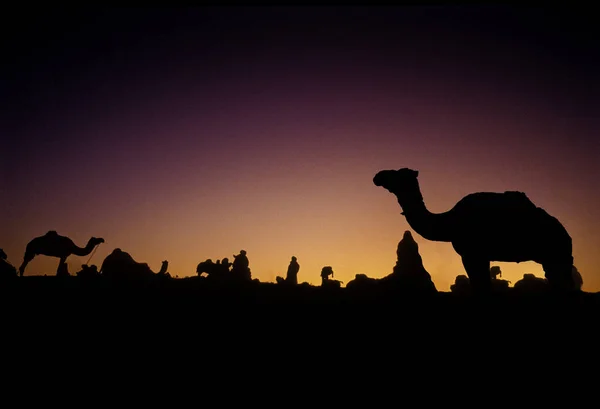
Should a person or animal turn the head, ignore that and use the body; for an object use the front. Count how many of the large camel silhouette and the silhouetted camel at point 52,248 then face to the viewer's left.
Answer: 1

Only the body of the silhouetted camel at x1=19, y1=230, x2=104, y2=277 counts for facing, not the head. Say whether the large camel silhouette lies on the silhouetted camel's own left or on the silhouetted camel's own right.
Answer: on the silhouetted camel's own right

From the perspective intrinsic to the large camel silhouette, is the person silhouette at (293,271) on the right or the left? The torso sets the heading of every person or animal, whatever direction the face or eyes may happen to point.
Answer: on its right

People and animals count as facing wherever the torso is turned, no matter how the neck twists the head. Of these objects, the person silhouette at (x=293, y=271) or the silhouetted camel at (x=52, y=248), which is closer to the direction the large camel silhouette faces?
the silhouetted camel

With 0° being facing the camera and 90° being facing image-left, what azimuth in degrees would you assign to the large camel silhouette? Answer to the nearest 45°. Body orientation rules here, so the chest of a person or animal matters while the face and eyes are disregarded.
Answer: approximately 90°

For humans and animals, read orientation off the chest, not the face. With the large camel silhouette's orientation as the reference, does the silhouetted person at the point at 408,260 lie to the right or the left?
on its right

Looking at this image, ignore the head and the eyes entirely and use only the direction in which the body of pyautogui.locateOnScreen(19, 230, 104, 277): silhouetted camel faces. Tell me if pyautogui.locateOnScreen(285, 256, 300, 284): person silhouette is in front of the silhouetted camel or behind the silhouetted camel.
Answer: in front

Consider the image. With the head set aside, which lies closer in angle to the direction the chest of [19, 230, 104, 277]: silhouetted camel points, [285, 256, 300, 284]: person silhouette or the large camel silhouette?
the person silhouette

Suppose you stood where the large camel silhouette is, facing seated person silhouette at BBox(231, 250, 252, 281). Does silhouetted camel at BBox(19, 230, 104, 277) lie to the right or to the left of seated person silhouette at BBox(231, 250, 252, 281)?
left

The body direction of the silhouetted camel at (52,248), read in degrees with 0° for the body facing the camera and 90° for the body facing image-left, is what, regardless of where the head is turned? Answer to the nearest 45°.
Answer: approximately 270°
